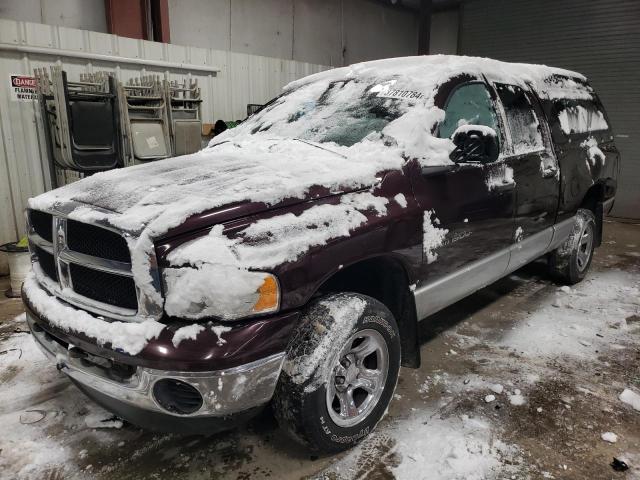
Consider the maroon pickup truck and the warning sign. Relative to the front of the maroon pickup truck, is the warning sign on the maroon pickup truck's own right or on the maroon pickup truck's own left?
on the maroon pickup truck's own right

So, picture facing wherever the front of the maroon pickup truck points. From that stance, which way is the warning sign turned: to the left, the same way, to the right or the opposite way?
to the left

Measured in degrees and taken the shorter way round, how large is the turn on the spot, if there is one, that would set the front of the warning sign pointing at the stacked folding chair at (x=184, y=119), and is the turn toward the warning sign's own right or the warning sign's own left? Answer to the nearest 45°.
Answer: approximately 90° to the warning sign's own left

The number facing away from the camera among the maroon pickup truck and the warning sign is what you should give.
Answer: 0

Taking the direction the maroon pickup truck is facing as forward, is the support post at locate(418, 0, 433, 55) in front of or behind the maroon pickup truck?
behind

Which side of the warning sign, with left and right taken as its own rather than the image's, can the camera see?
front

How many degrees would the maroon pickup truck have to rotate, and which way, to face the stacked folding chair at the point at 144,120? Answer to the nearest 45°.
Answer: approximately 90° to its right

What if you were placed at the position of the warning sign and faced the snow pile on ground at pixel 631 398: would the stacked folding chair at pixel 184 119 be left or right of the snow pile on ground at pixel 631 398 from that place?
left

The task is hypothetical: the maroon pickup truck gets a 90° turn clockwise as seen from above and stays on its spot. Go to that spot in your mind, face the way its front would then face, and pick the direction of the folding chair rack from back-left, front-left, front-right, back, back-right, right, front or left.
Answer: front

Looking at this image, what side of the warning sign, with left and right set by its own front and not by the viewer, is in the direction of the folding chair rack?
left

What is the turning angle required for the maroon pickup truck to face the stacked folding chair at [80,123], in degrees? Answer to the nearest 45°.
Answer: approximately 90° to its right

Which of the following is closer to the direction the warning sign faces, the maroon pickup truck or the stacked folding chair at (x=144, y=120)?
the maroon pickup truck
